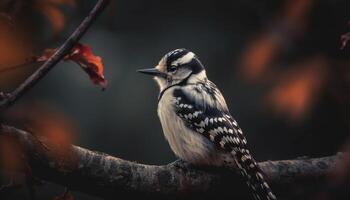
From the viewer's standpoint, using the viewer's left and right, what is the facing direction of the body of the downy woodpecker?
facing to the left of the viewer
